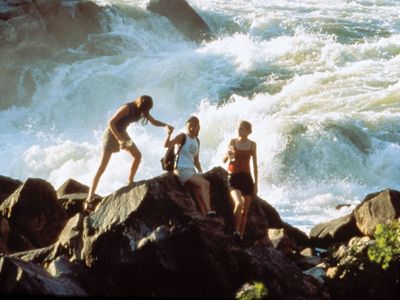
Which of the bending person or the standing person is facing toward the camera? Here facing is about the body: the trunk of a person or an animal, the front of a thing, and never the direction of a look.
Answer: the standing person

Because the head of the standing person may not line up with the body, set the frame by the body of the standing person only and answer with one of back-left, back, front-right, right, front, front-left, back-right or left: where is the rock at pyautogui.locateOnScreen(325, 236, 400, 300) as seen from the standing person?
front-left

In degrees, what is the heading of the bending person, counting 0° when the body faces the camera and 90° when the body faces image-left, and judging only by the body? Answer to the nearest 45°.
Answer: approximately 270°

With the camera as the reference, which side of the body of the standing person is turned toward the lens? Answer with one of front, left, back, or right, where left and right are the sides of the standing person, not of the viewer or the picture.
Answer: front

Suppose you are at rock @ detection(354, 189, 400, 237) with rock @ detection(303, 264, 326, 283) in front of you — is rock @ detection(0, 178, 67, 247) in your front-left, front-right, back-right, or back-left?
front-right

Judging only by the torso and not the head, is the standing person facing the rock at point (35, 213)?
no

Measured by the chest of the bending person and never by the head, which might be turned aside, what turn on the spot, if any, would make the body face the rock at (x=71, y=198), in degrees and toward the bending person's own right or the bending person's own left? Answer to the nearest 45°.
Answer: approximately 135° to the bending person's own left

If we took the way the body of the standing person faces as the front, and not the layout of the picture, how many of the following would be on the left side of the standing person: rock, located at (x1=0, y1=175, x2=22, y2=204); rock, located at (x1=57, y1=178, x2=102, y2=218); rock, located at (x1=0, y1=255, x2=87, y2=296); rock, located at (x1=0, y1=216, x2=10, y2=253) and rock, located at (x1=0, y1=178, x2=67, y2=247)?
0

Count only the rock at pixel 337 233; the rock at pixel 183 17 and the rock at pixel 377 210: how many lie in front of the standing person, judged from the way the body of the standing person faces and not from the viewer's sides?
0

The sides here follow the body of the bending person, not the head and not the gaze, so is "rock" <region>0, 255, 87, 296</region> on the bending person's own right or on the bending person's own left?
on the bending person's own right

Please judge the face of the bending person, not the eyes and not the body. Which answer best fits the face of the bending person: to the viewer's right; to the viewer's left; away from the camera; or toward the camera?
to the viewer's right

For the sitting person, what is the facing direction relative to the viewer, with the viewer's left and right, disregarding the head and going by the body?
facing the viewer and to the right of the viewer

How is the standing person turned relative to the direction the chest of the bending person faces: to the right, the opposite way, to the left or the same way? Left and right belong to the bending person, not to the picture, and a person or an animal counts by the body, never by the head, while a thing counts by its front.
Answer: to the right

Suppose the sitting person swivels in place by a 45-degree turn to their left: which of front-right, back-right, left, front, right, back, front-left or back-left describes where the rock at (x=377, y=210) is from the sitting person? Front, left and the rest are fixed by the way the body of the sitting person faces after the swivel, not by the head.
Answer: front-left

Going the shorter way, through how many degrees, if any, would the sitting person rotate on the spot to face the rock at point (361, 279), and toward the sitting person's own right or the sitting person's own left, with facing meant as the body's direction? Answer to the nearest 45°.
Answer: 0° — they already face it

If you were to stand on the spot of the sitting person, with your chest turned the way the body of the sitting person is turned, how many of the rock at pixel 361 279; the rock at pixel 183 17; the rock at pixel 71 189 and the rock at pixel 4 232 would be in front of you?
1

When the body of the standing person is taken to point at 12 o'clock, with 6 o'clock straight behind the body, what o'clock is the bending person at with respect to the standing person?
The bending person is roughly at 3 o'clock from the standing person.
